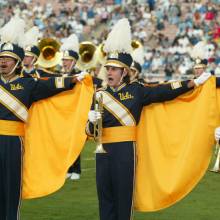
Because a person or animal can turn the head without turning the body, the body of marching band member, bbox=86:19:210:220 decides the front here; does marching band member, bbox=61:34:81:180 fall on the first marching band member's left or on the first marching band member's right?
on the first marching band member's right

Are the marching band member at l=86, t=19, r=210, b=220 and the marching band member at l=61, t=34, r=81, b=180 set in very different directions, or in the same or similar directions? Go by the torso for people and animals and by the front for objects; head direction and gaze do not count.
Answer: same or similar directions

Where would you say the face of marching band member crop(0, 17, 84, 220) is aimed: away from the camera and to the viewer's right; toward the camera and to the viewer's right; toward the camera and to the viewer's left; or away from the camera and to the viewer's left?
toward the camera and to the viewer's left

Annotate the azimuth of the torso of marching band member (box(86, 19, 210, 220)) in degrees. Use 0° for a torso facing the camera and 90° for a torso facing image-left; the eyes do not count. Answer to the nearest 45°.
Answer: approximately 45°

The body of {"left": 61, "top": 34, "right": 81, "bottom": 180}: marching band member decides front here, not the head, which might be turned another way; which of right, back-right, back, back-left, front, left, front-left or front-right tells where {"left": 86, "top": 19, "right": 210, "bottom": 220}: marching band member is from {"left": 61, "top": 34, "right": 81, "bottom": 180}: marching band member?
front-left

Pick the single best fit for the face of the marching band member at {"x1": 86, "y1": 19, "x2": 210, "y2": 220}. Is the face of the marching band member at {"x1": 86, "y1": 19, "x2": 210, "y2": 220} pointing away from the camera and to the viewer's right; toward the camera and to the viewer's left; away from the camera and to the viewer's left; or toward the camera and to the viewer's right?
toward the camera and to the viewer's left

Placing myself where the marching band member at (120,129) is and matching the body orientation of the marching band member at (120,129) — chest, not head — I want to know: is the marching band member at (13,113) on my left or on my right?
on my right

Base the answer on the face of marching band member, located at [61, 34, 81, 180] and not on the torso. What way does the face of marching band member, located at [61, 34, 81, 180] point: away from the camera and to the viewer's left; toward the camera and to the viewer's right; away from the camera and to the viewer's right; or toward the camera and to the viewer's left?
toward the camera and to the viewer's left

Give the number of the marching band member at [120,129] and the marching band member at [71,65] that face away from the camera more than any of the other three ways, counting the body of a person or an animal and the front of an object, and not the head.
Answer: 0
